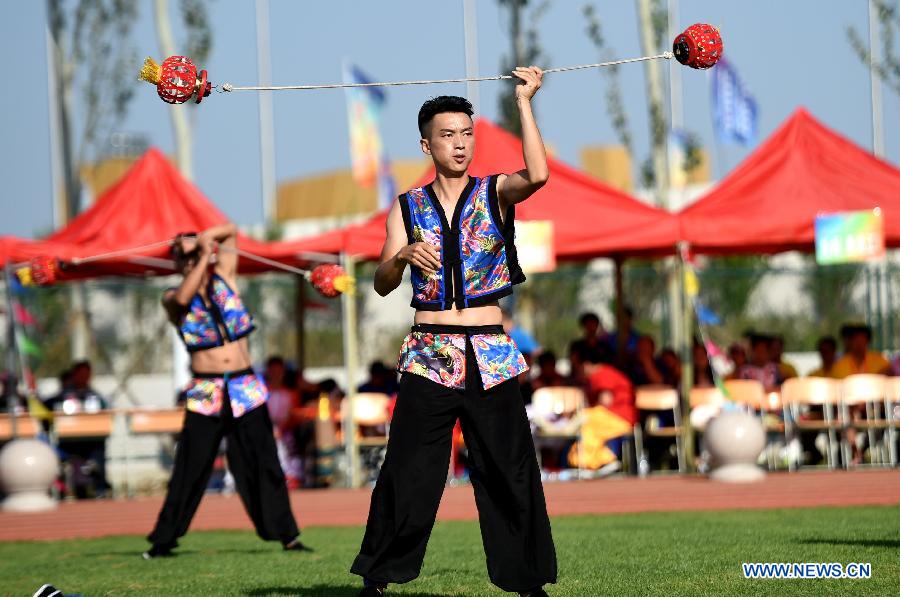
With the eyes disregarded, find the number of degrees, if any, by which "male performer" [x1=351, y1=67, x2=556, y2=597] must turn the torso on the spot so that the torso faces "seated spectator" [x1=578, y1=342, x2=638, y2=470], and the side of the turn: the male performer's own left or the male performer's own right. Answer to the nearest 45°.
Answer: approximately 180°

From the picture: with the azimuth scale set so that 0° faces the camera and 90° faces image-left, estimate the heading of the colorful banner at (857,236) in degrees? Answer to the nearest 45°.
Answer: approximately 0°

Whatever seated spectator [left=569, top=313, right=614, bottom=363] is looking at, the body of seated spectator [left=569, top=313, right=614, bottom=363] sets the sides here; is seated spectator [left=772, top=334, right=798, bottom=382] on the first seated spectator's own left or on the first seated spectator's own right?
on the first seated spectator's own left

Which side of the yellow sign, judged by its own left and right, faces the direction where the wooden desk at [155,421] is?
right

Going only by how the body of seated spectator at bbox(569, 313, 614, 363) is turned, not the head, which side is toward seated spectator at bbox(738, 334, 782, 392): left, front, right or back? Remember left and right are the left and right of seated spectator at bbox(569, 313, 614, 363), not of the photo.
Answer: left

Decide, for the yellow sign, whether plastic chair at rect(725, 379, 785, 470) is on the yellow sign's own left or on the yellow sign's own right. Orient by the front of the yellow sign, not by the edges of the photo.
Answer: on the yellow sign's own left

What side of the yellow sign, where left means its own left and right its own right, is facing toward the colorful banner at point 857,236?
left

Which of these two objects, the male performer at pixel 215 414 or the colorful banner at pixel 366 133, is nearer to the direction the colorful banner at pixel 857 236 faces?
the male performer
